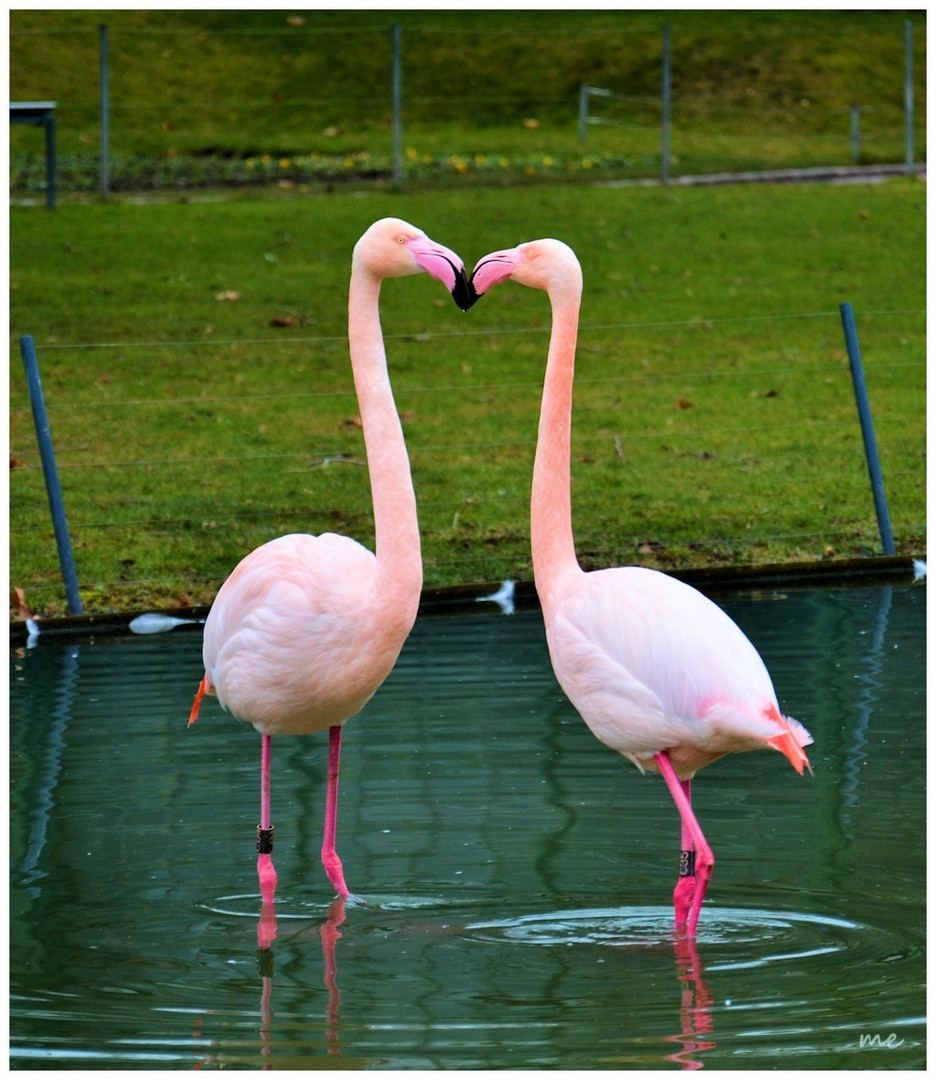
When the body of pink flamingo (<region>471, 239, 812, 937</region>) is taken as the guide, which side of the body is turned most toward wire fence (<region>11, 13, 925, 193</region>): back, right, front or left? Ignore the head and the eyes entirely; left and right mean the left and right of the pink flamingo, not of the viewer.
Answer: right

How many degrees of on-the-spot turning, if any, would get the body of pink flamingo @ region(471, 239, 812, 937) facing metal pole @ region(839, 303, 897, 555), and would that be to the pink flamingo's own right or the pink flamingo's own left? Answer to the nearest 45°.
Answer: approximately 90° to the pink flamingo's own right

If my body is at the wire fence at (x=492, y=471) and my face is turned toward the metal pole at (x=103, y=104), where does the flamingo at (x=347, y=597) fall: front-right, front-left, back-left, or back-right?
back-left

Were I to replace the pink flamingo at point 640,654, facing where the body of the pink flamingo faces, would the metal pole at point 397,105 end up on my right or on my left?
on my right

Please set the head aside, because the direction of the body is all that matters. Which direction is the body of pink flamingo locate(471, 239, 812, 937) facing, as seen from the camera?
to the viewer's left

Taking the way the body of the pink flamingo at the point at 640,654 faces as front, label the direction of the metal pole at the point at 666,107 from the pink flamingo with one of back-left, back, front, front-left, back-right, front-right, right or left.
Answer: right
